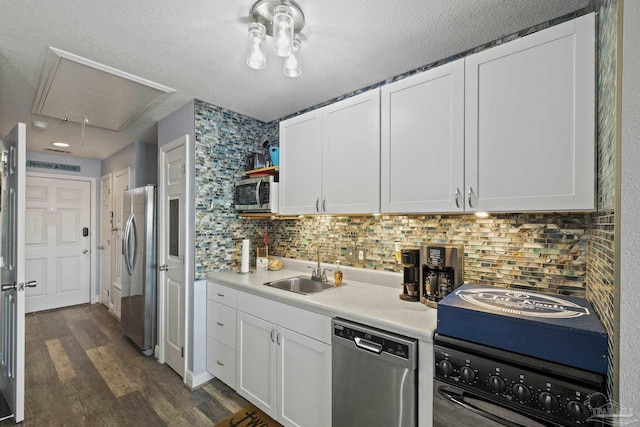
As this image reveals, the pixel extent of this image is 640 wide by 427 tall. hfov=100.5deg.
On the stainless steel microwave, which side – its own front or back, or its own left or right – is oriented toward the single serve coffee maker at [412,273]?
left

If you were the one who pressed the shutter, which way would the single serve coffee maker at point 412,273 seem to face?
facing the viewer and to the left of the viewer

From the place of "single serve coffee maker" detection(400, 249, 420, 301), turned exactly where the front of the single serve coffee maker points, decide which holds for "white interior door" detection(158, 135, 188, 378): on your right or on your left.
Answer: on your right

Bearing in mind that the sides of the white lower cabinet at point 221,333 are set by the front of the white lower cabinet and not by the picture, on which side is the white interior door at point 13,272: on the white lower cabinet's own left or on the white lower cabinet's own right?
on the white lower cabinet's own right

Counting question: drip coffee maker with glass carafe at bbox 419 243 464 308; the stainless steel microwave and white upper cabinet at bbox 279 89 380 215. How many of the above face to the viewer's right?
0

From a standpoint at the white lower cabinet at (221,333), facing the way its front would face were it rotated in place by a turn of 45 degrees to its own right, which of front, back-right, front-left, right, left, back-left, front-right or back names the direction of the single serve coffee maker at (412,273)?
back-left

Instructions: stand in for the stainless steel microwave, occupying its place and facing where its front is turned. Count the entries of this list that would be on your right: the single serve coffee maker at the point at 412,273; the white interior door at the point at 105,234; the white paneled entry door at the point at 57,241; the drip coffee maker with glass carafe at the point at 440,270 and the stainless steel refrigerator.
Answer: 3

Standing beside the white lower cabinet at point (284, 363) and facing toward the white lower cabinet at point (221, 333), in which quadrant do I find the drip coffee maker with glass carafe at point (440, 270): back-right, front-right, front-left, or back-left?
back-right

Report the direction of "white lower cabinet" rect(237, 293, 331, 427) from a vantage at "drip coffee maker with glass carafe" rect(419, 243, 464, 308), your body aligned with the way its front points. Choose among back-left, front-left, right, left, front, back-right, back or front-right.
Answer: front-right

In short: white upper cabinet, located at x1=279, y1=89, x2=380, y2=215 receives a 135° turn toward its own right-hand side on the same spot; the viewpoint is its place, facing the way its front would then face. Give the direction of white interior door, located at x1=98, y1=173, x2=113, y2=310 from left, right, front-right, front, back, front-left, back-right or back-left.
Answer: front-left

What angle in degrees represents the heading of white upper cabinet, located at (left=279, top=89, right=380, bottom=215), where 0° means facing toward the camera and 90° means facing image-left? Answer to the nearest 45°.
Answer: approximately 45°

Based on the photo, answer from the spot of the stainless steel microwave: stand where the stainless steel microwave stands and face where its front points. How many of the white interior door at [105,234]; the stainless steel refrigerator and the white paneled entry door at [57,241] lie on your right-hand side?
3
